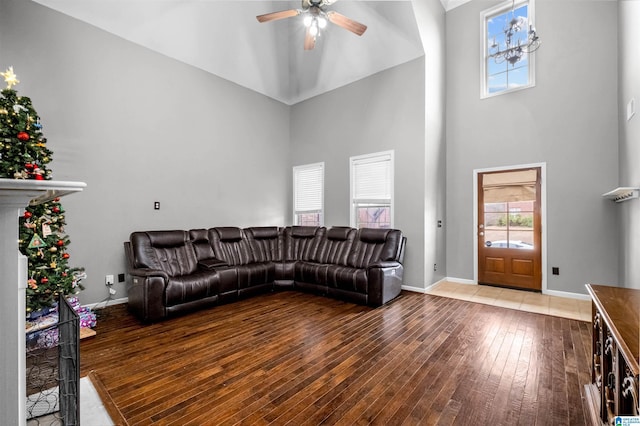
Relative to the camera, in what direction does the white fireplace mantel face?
facing to the right of the viewer

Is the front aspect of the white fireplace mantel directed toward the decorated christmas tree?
no

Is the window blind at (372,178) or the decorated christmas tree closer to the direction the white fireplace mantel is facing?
the window blind

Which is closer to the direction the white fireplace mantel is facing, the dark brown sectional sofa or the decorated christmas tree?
the dark brown sectional sofa

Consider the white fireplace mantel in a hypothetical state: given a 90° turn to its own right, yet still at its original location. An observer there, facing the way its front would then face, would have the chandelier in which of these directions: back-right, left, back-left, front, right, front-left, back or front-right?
left

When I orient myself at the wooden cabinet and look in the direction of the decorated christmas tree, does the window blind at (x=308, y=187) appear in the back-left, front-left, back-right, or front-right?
front-right

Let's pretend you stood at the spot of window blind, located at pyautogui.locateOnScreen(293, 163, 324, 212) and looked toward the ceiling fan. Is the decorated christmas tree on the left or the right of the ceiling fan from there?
right

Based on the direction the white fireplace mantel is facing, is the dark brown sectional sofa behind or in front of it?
in front

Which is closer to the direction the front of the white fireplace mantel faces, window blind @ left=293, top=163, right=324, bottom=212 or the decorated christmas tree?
the window blind

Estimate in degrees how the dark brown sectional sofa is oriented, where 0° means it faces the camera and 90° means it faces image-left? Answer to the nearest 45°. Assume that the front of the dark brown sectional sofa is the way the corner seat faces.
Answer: approximately 0°

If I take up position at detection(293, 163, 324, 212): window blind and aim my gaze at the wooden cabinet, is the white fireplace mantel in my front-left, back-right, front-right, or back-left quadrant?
front-right

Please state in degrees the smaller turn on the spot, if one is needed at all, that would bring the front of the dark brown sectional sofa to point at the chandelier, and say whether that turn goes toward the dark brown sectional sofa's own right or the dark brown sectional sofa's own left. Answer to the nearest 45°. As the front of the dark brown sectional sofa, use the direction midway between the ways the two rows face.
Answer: approximately 90° to the dark brown sectional sofa's own left

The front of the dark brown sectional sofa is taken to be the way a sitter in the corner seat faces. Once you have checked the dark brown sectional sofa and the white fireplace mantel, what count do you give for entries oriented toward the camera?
1
